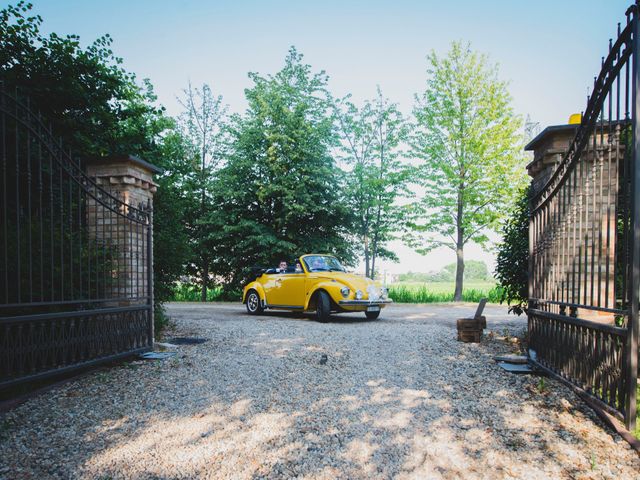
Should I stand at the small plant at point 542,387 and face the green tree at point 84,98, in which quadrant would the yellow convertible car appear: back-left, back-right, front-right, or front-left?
front-right

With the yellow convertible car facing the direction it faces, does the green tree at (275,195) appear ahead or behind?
behind

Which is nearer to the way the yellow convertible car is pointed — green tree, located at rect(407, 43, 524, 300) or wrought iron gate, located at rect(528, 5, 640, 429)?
the wrought iron gate

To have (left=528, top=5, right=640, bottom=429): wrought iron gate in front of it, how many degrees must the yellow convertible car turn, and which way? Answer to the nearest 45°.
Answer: approximately 45° to its right

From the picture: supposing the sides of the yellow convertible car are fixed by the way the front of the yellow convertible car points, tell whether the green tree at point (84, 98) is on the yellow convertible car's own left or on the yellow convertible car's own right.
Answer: on the yellow convertible car's own right

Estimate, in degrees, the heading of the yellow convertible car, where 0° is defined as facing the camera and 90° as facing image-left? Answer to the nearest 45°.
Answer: approximately 315°
